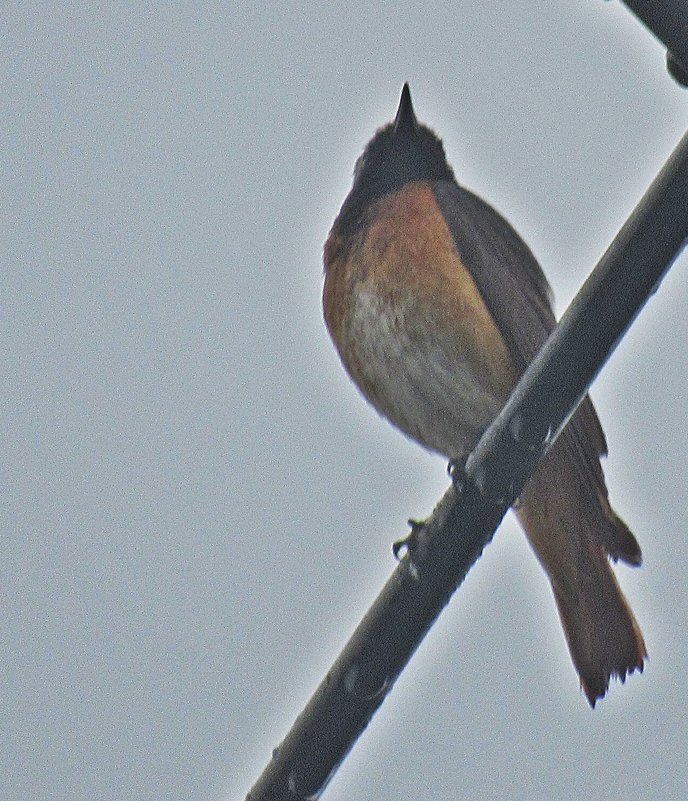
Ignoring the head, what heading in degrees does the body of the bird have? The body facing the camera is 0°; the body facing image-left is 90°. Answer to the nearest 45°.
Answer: approximately 45°
